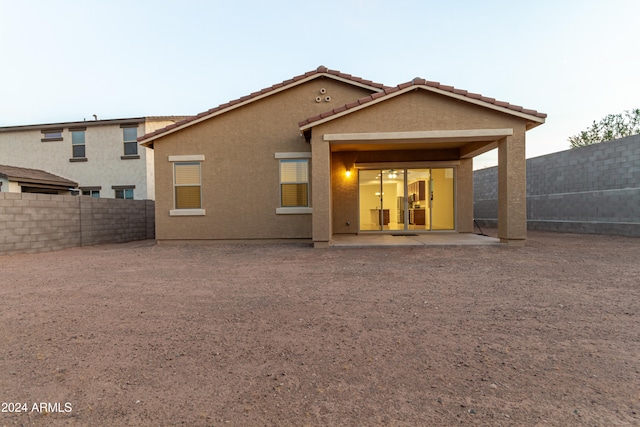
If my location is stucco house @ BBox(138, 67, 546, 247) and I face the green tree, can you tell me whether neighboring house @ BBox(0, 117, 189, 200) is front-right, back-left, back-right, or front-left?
back-left

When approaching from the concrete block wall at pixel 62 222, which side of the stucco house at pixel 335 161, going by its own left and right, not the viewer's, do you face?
left

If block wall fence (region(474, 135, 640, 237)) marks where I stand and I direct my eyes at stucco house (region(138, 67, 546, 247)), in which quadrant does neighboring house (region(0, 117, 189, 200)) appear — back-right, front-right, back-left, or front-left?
front-right

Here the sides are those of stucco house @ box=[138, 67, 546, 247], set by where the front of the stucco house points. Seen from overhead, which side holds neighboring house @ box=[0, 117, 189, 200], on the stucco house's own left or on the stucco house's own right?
on the stucco house's own left

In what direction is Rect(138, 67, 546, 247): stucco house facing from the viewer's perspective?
away from the camera

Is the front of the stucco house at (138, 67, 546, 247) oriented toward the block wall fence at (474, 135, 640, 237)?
no

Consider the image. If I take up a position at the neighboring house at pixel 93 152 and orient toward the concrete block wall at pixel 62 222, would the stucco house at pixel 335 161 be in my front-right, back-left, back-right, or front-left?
front-left
